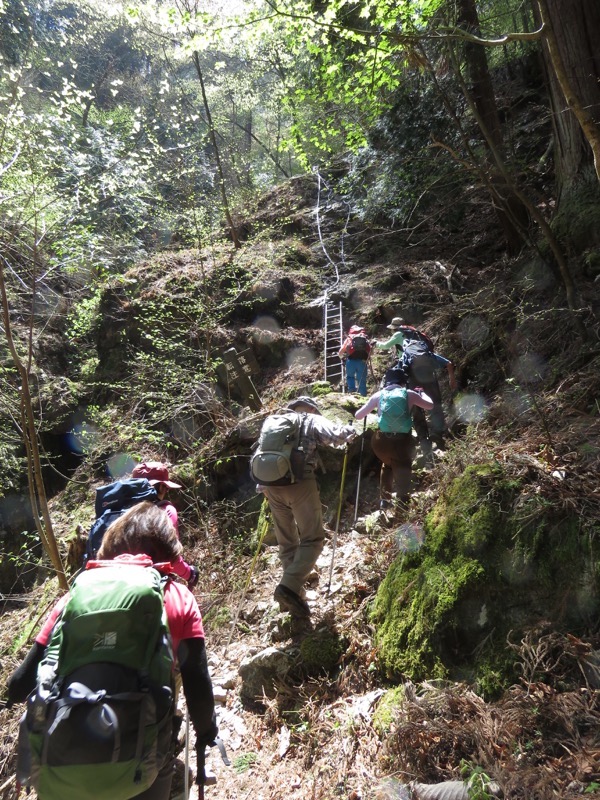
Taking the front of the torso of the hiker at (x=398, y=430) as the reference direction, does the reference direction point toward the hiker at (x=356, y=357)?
yes

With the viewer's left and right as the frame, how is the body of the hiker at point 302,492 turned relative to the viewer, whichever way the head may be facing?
facing away from the viewer and to the right of the viewer

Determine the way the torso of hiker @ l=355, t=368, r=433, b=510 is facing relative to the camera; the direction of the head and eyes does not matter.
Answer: away from the camera

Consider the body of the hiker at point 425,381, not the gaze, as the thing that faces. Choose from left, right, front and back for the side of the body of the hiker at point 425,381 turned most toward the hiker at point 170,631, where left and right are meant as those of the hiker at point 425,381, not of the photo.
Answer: back

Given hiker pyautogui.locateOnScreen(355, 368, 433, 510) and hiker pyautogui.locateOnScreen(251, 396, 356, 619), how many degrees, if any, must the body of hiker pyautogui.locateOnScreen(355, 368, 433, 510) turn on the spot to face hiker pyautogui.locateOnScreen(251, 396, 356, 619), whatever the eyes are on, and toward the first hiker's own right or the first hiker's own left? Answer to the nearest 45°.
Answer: approximately 135° to the first hiker's own left

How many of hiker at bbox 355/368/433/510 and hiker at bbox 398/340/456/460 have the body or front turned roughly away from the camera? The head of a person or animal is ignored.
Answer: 2

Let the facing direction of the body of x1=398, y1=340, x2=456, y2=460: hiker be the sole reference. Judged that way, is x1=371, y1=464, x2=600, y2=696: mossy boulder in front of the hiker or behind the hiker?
behind

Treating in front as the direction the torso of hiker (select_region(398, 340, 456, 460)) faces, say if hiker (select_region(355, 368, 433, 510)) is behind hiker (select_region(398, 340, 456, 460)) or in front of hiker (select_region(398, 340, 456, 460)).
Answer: behind

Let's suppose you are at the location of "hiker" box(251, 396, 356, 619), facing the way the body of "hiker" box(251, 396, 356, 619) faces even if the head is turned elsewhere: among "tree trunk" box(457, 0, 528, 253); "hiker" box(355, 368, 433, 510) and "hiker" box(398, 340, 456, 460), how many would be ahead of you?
3

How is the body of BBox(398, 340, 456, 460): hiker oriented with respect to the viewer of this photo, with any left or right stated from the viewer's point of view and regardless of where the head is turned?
facing away from the viewer
